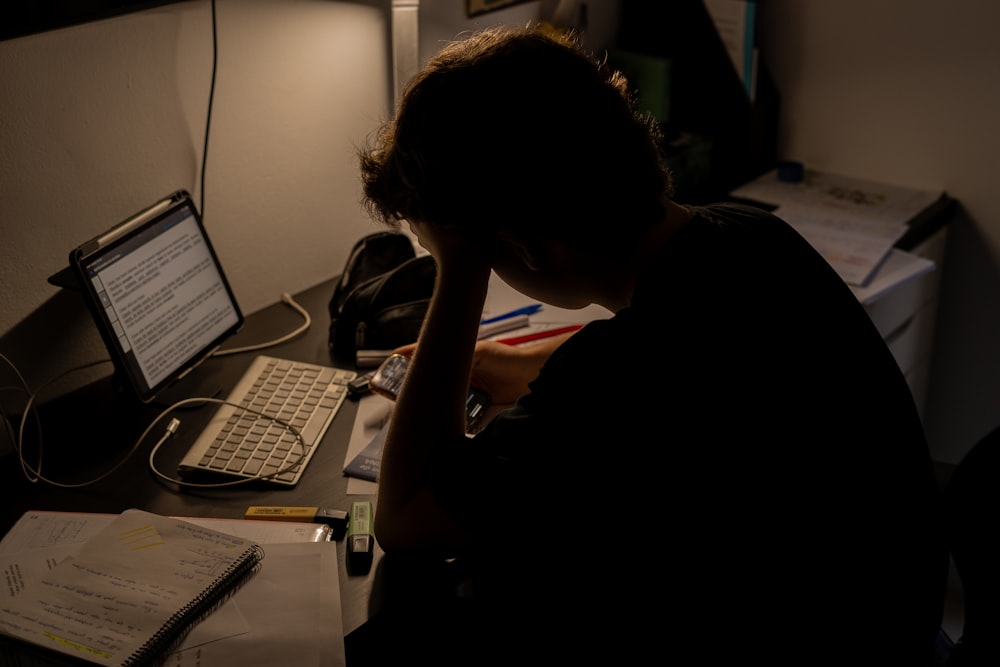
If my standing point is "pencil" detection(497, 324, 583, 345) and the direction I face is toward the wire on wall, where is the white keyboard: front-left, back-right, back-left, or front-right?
front-left

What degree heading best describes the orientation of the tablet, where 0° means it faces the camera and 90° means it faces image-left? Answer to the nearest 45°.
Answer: approximately 315°
